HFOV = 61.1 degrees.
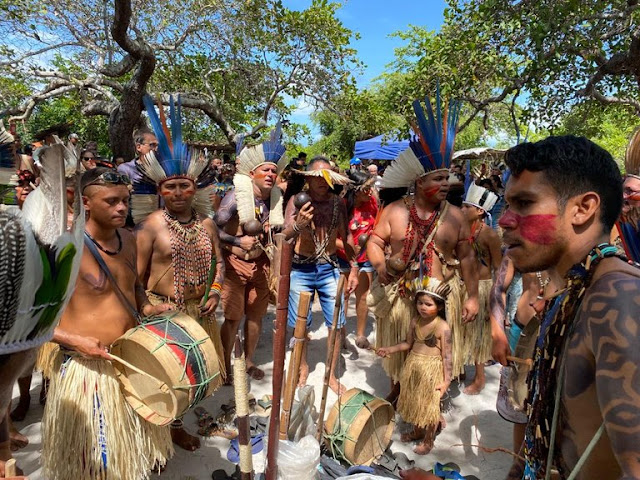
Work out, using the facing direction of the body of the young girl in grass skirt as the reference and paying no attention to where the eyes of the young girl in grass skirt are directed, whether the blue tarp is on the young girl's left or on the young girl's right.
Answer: on the young girl's right

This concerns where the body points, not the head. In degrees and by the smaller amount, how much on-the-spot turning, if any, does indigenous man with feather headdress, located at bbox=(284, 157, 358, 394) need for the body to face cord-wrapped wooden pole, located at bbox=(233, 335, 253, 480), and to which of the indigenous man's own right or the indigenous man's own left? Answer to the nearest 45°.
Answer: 0° — they already face it

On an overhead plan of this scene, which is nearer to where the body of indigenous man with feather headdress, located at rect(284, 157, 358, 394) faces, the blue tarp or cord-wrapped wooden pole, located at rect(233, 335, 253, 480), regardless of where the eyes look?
the cord-wrapped wooden pole

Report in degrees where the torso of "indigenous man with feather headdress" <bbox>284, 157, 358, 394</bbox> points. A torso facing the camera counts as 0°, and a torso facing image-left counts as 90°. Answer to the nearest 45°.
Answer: approximately 0°

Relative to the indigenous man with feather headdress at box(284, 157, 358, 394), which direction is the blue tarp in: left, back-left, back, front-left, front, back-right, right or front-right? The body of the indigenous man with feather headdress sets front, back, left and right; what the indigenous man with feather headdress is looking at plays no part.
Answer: back

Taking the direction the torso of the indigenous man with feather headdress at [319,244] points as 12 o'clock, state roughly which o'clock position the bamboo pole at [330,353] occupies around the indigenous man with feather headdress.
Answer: The bamboo pole is roughly at 12 o'clock from the indigenous man with feather headdress.
